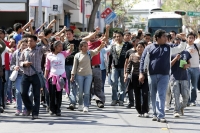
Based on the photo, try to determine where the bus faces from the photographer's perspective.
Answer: facing the viewer
